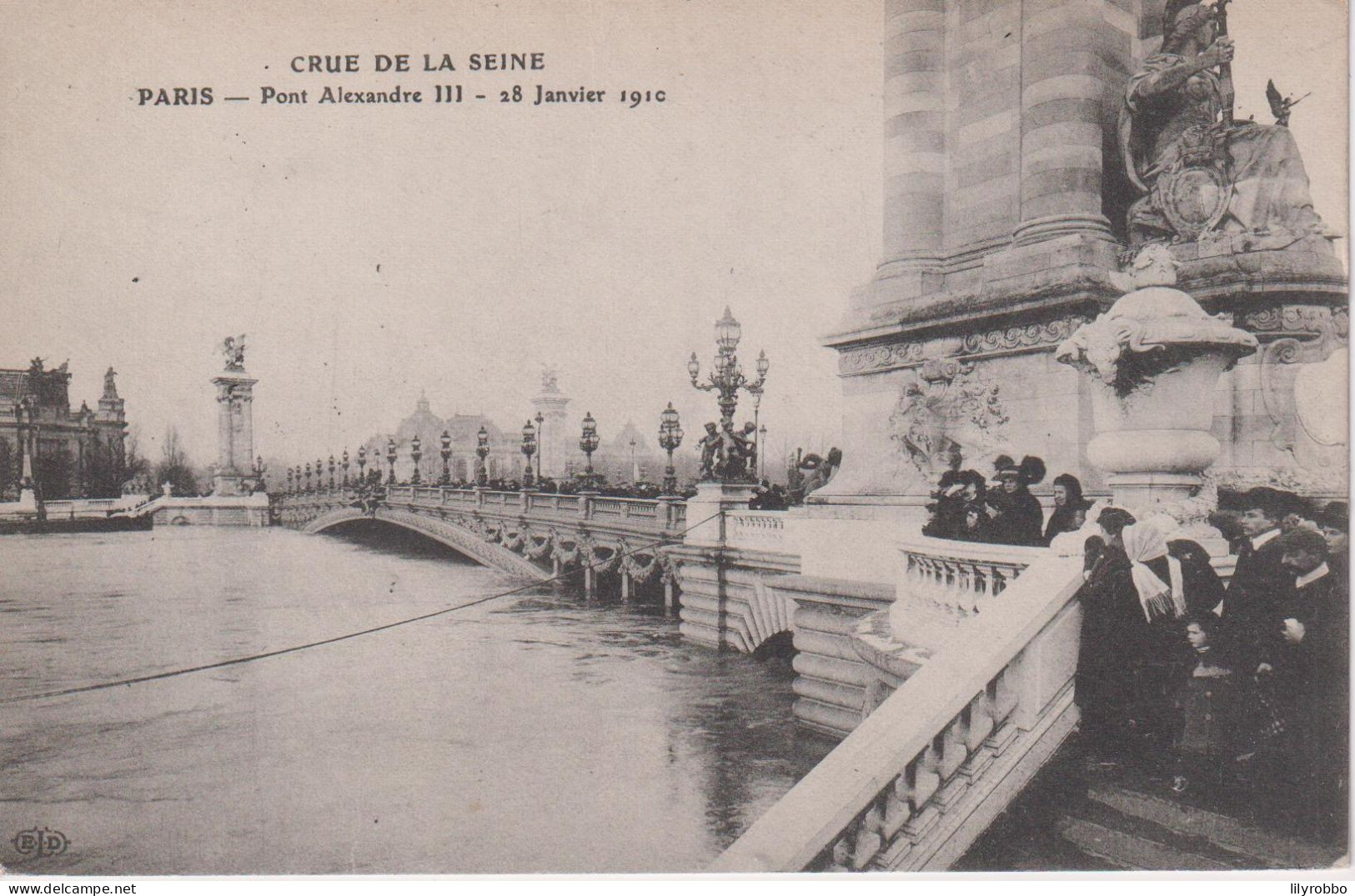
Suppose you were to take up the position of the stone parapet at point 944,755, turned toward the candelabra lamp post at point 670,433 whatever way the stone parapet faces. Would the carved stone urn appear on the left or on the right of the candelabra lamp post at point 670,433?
right

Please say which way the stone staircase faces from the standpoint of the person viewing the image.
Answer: facing the viewer and to the left of the viewer

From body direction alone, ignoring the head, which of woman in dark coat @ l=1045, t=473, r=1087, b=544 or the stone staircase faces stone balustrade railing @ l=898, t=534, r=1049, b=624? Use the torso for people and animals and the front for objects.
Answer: the woman in dark coat

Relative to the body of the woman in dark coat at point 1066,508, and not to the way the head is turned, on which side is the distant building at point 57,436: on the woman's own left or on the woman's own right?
on the woman's own right

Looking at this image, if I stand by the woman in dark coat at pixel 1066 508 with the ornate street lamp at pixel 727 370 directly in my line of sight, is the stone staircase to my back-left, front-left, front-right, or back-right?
back-left

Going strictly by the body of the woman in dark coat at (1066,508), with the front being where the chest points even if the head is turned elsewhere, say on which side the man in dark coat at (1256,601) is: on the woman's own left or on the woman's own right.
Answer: on the woman's own left

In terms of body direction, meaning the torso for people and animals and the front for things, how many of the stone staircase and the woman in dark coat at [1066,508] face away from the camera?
0

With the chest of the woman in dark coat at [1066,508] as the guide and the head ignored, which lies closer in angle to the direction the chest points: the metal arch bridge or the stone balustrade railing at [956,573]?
the stone balustrade railing
